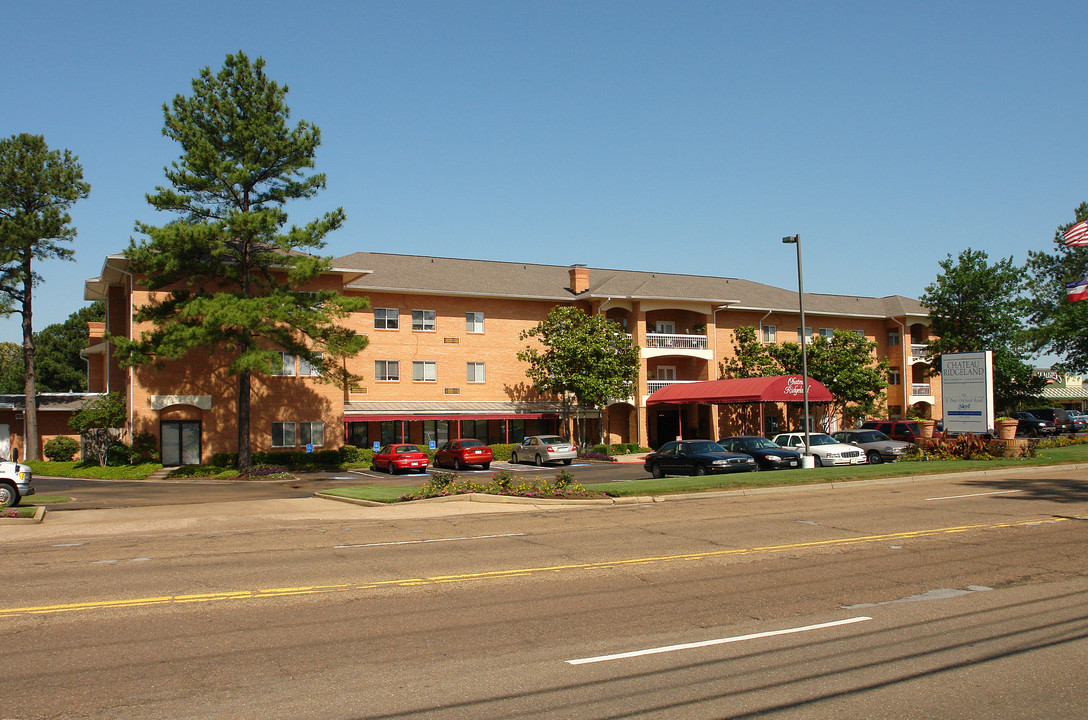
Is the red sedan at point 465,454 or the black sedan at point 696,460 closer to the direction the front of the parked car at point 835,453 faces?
the black sedan

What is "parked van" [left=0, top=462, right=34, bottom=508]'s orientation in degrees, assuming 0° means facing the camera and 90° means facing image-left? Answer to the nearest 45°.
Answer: approximately 315°

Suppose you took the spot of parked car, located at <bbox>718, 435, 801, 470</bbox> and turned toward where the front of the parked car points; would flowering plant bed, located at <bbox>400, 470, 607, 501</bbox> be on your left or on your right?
on your right

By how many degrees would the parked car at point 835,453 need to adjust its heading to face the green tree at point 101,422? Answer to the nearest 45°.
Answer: approximately 135° to its right

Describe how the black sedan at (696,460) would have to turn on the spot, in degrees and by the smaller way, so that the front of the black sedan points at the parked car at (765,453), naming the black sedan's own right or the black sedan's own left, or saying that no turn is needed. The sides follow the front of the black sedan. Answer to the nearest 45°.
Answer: approximately 90° to the black sedan's own left

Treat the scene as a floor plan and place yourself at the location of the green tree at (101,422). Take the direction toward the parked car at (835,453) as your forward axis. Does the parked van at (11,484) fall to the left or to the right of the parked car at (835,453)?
right
